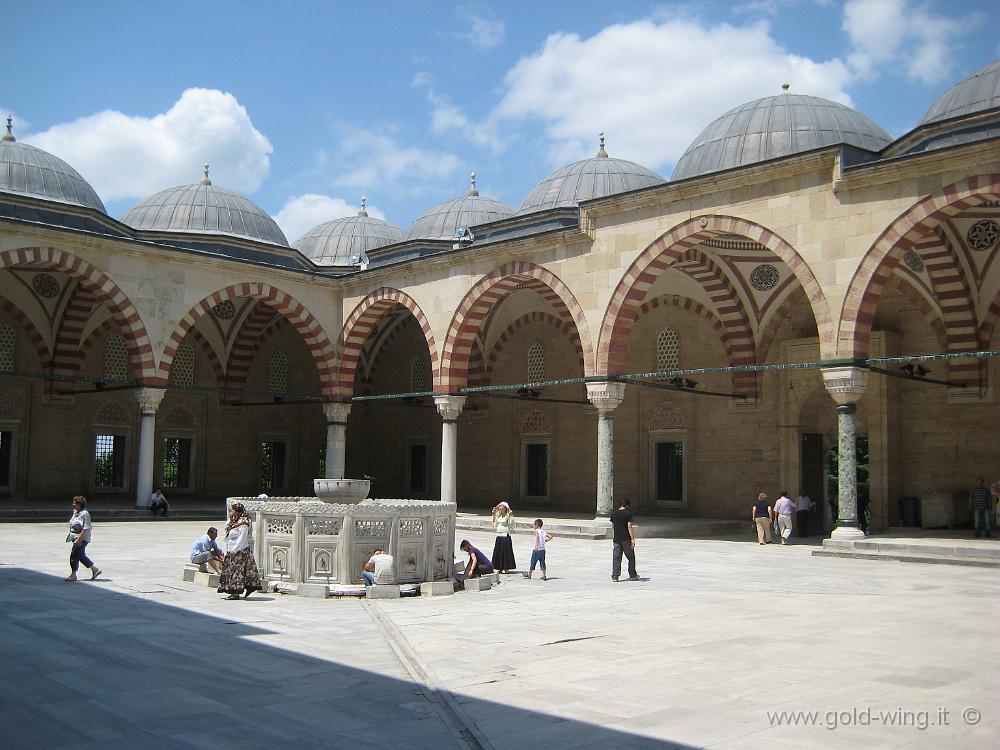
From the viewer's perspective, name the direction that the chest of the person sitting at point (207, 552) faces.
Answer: to the viewer's right

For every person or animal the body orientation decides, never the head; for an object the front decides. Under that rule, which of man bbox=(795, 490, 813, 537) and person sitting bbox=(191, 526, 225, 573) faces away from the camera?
the man

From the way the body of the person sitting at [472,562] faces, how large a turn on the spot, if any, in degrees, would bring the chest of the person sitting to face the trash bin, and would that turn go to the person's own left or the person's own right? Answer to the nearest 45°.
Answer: approximately 135° to the person's own right

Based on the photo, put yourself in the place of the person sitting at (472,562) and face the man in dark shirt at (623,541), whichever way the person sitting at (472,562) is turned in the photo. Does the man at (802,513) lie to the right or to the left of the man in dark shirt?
left

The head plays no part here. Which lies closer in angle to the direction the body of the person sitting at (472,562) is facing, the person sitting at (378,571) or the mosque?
the person sitting

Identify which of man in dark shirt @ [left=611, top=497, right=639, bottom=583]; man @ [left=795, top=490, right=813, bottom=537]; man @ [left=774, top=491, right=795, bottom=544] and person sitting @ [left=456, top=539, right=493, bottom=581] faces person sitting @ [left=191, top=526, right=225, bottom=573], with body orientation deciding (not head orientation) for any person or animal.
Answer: person sitting @ [left=456, top=539, right=493, bottom=581]

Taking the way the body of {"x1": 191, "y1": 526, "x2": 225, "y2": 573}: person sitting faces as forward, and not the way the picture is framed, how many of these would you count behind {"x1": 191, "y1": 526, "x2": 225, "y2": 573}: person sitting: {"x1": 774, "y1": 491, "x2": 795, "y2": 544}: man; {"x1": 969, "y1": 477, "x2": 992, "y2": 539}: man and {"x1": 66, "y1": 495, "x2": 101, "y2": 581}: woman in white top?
1

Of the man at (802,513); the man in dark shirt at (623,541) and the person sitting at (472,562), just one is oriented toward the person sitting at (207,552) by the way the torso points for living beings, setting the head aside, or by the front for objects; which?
the person sitting at (472,562)

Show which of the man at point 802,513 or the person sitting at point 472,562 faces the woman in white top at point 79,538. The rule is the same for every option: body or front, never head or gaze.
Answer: the person sitting

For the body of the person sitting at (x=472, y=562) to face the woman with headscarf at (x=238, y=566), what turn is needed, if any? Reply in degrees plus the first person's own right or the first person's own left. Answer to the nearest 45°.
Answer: approximately 45° to the first person's own left
